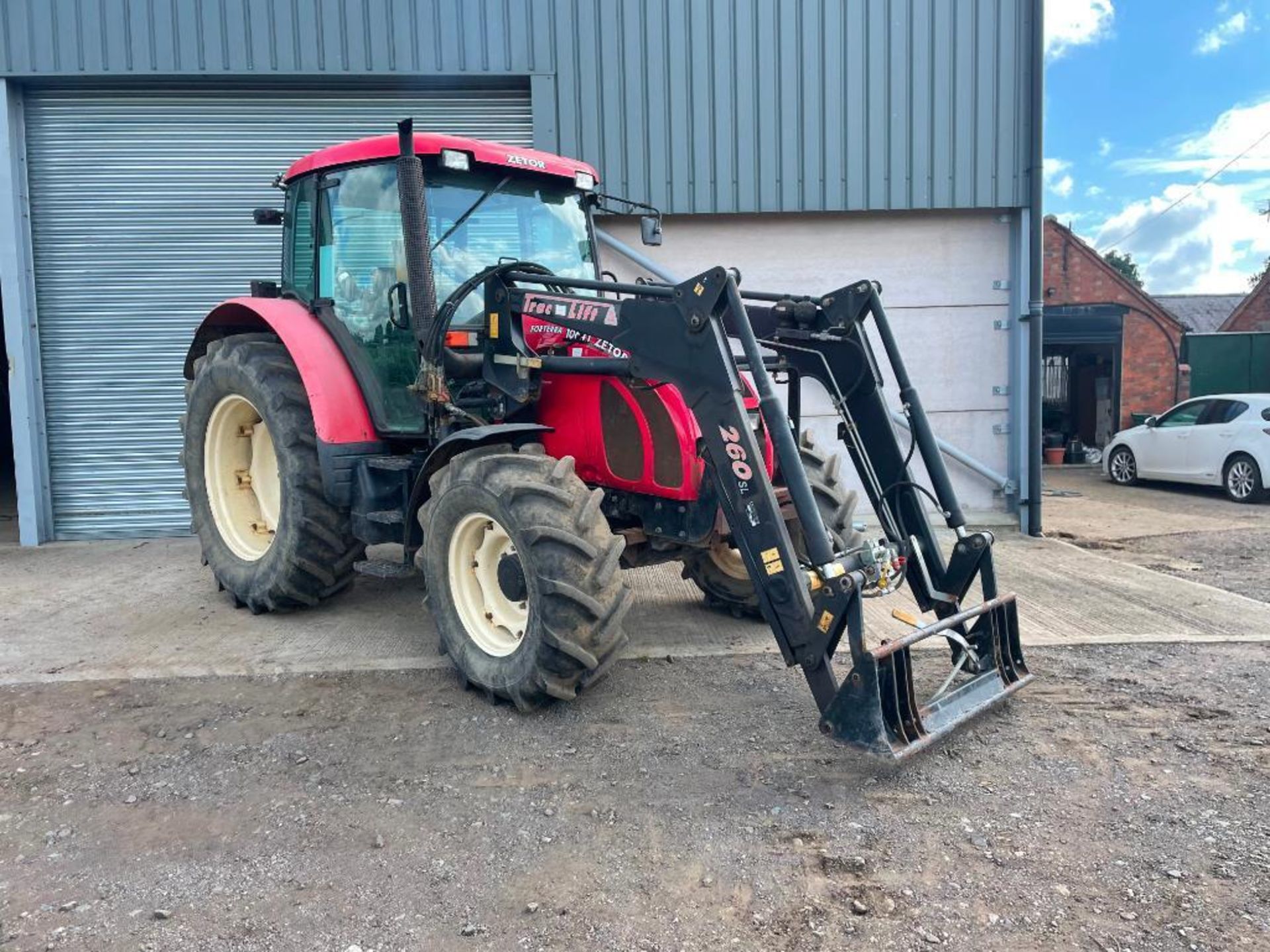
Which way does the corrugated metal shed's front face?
toward the camera

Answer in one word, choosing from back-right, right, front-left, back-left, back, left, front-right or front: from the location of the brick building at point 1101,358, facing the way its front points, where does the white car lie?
front

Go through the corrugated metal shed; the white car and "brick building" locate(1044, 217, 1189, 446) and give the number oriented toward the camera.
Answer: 2

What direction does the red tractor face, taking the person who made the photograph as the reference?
facing the viewer and to the right of the viewer

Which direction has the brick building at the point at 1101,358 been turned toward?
toward the camera

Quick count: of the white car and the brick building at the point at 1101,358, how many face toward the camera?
1

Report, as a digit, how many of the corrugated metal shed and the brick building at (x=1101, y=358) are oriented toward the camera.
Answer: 2

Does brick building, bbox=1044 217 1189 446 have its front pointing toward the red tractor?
yes
